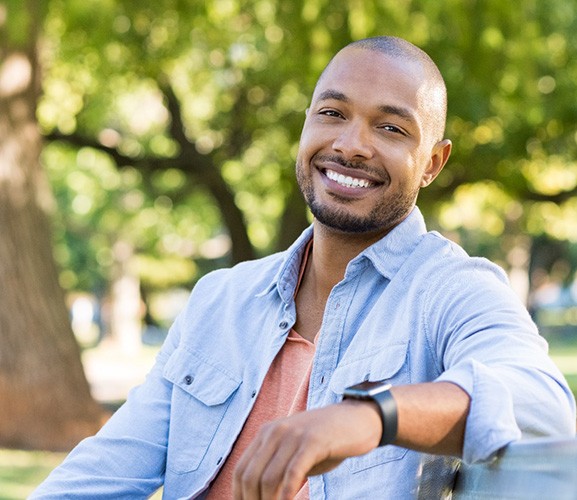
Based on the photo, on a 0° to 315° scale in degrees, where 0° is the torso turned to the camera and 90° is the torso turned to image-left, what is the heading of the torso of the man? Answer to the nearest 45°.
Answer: approximately 45°

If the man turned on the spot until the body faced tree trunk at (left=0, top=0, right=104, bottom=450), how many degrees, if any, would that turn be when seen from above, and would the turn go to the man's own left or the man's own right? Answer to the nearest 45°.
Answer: approximately 135° to the man's own right
